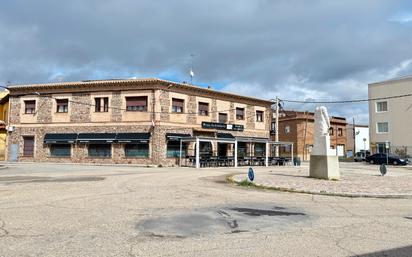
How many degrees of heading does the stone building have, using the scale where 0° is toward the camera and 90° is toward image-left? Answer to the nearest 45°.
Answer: approximately 315°

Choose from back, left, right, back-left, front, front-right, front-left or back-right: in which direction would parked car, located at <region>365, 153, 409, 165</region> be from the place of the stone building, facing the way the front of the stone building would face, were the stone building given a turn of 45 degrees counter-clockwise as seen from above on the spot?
front

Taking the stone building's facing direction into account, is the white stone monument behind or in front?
in front
